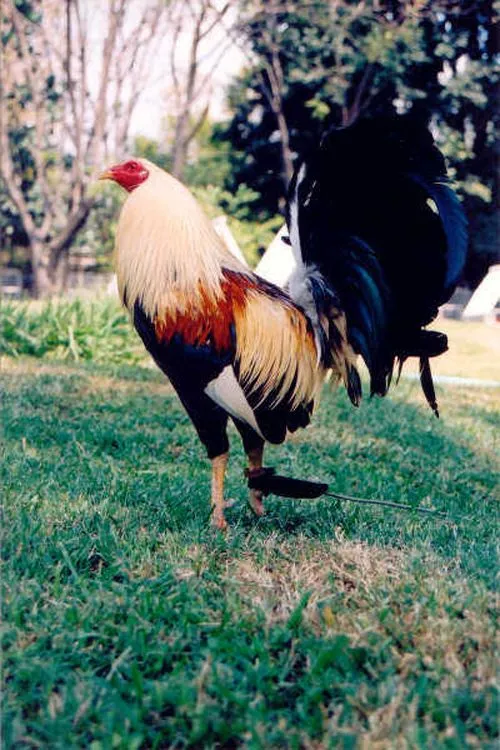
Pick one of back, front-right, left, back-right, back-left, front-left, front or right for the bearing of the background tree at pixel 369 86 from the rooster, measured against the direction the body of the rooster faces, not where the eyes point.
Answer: right

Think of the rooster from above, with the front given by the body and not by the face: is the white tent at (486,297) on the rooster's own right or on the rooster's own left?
on the rooster's own right

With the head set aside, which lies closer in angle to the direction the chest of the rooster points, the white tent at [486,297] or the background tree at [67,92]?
the background tree

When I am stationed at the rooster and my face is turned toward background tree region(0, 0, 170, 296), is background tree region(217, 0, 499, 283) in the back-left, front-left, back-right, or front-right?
front-right

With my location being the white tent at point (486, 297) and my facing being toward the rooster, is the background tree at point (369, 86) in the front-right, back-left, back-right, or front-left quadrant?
back-right

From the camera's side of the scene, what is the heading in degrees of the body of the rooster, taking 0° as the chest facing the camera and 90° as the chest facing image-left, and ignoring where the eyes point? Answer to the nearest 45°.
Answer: approximately 90°

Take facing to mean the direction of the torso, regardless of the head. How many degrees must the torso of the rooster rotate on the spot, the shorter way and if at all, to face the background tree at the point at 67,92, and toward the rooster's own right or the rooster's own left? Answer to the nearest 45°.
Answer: approximately 90° to the rooster's own right
